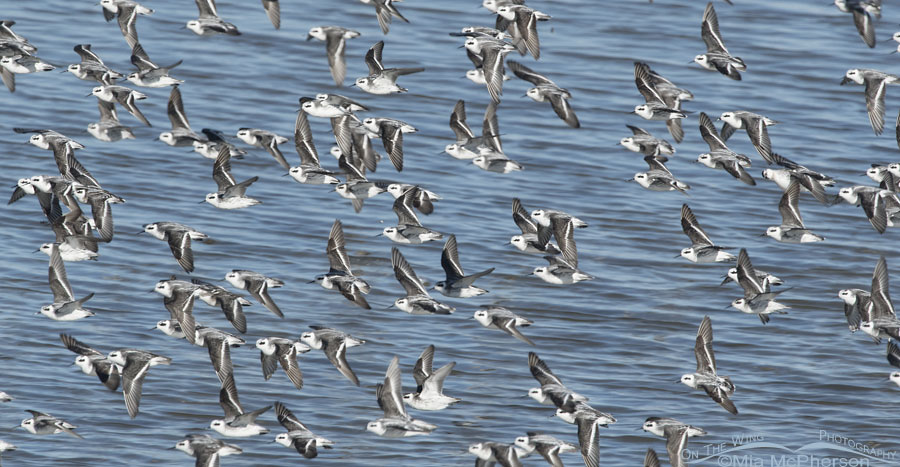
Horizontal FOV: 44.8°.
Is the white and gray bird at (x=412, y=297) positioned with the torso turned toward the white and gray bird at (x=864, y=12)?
no

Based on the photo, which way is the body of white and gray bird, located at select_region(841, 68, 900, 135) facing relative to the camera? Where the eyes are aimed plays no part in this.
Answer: to the viewer's left

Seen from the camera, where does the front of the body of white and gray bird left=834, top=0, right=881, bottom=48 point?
to the viewer's left

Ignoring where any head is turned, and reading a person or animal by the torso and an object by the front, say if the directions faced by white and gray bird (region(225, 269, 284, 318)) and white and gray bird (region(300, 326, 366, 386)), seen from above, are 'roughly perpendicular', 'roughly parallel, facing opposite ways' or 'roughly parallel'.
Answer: roughly parallel

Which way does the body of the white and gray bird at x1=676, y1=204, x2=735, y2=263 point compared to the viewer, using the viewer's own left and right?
facing to the left of the viewer

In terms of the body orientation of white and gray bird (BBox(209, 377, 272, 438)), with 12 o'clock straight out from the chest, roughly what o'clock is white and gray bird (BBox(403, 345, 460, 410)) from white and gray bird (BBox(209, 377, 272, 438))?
white and gray bird (BBox(403, 345, 460, 410)) is roughly at 6 o'clock from white and gray bird (BBox(209, 377, 272, 438)).

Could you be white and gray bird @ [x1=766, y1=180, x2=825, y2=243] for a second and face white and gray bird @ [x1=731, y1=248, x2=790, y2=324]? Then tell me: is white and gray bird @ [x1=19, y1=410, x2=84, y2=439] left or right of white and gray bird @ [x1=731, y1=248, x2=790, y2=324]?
right

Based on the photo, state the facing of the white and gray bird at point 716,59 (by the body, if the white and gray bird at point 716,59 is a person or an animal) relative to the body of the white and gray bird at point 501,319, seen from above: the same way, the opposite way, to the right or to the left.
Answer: the same way

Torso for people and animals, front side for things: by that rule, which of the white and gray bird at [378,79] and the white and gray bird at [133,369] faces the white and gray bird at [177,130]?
the white and gray bird at [378,79]

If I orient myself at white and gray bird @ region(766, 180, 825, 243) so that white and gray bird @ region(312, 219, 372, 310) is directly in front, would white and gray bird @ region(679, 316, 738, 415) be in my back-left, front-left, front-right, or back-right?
front-left

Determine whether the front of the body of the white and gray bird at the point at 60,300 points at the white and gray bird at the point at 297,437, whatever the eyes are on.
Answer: no

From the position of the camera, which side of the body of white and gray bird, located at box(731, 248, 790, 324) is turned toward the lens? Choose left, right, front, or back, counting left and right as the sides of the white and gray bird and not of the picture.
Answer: left

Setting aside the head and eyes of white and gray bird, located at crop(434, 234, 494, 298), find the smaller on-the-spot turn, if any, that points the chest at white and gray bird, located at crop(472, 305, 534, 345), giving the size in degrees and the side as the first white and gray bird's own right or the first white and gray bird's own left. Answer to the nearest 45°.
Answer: approximately 135° to the first white and gray bird's own left

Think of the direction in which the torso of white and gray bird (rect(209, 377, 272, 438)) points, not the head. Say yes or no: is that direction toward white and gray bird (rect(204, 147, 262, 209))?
no
